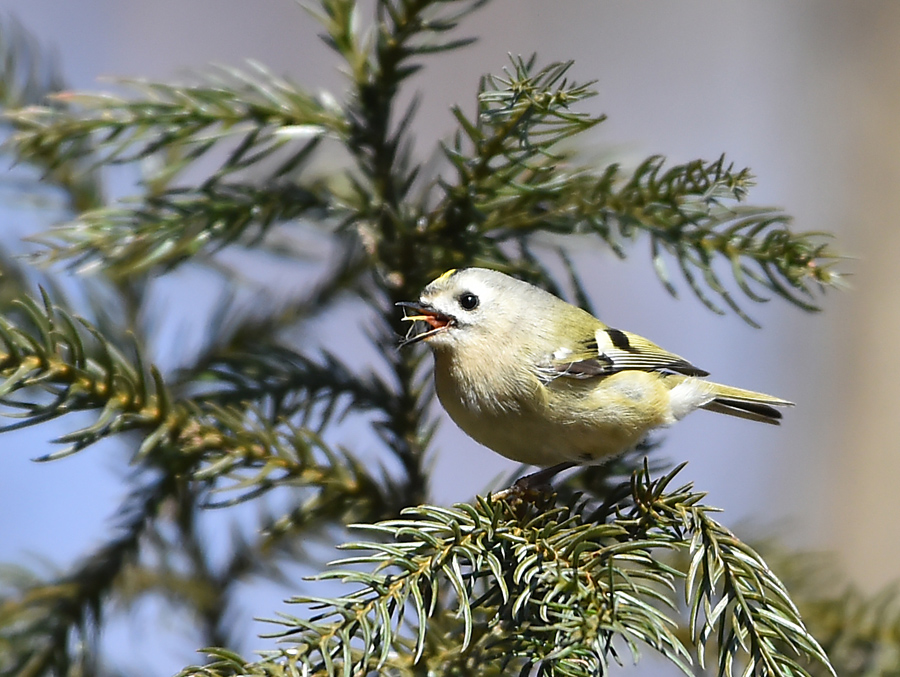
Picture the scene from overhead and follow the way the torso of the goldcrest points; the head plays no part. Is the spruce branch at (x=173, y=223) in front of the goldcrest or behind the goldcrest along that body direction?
in front

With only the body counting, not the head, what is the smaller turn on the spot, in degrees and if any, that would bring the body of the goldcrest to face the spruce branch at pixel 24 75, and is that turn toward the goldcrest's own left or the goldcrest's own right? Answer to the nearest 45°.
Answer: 0° — it already faces it

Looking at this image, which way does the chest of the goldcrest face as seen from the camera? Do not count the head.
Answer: to the viewer's left
